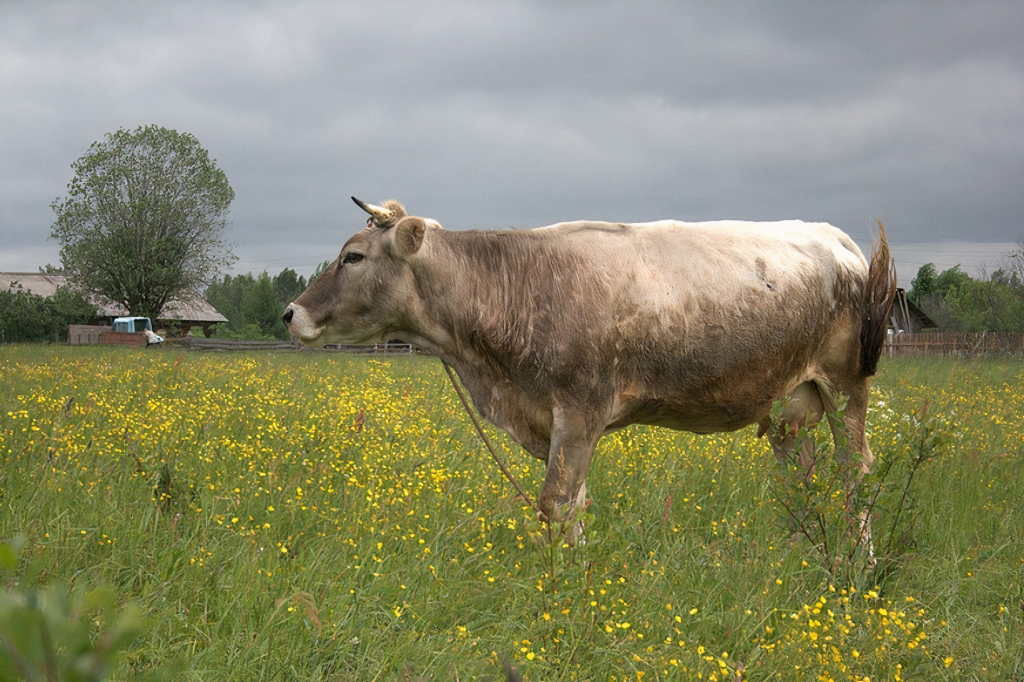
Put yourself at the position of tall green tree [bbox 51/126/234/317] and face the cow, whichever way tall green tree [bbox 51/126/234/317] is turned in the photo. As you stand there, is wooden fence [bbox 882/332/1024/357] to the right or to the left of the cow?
left

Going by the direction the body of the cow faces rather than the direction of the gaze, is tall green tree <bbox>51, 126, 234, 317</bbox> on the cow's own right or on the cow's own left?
on the cow's own right

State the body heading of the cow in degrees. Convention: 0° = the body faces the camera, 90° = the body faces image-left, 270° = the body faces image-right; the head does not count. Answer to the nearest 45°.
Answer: approximately 90°

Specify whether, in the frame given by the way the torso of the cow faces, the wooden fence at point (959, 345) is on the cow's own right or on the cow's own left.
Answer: on the cow's own right

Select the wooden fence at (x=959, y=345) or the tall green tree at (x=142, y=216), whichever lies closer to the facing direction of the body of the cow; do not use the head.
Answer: the tall green tree
